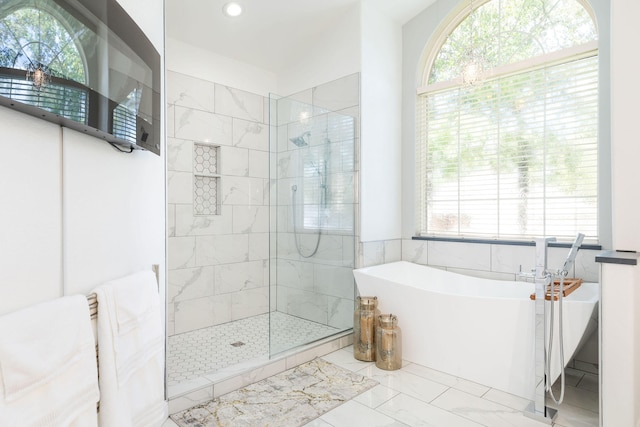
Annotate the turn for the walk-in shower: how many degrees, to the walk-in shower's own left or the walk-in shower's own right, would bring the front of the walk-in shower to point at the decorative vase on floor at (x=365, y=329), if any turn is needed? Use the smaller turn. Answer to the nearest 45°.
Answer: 0° — it already faces it

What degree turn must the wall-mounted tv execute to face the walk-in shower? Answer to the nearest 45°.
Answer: approximately 90° to its left

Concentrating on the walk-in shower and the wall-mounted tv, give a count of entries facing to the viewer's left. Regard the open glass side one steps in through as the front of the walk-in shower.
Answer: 0

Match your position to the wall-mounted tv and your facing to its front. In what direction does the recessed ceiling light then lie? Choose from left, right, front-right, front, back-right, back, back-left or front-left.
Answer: left

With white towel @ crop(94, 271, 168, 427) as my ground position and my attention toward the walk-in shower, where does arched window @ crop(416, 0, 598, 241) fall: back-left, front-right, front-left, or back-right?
front-right

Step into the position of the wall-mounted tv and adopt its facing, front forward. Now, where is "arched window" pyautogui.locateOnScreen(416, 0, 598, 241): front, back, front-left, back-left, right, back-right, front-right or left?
front-left

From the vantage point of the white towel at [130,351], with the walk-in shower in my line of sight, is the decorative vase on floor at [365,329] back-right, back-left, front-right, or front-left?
front-right

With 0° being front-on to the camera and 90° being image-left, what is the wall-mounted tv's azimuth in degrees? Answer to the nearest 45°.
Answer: approximately 315°

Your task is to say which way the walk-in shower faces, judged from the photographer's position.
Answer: facing the viewer and to the right of the viewer

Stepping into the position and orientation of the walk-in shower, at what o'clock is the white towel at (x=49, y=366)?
The white towel is roughly at 2 o'clock from the walk-in shower.
